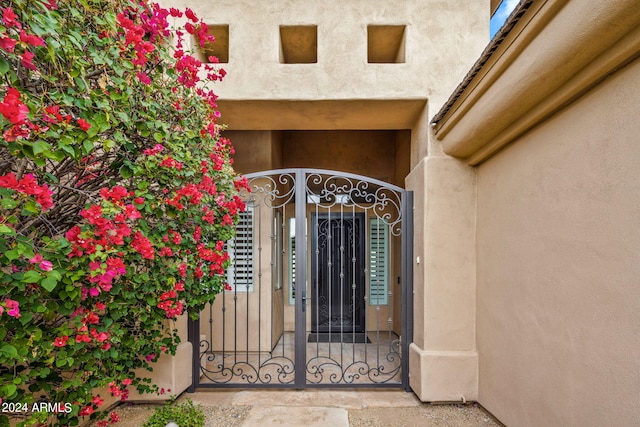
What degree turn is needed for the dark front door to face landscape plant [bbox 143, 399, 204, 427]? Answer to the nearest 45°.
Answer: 0° — it already faces it

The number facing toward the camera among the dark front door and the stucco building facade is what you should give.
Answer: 2

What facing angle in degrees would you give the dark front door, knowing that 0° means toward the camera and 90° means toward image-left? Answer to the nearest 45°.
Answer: approximately 0°

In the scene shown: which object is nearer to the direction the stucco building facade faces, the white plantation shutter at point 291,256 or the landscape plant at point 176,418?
the landscape plant

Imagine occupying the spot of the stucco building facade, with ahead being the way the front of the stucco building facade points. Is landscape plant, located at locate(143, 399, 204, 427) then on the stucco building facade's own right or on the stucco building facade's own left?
on the stucco building facade's own right

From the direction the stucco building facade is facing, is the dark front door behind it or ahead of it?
behind
